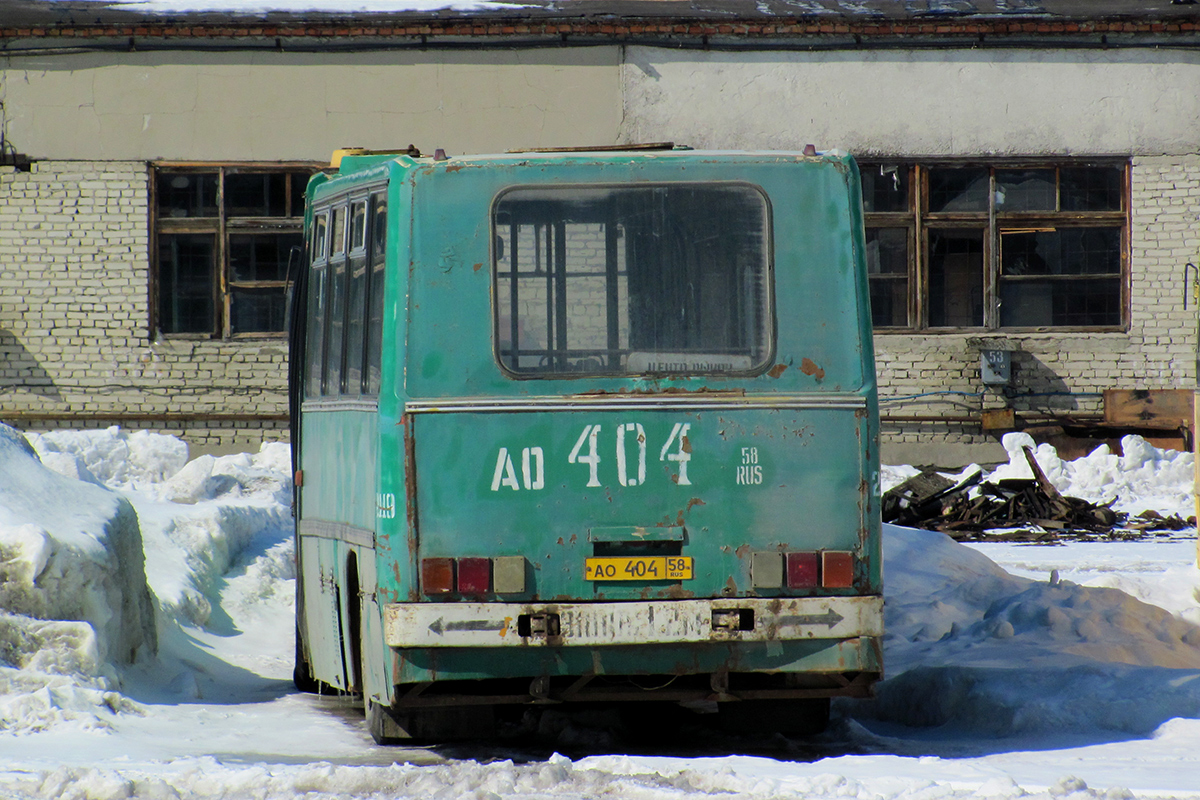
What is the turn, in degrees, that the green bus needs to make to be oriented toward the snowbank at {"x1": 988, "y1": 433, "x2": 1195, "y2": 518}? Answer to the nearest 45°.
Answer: approximately 45° to its right

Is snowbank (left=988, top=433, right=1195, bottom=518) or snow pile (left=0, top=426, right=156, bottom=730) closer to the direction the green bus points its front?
the snowbank

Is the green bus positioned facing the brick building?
yes

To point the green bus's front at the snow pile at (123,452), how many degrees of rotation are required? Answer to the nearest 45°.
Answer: approximately 45° to its left

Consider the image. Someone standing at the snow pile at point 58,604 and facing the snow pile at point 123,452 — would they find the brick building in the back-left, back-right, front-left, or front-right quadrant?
front-right

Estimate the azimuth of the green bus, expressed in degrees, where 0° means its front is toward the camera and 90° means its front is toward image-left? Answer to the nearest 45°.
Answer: approximately 180°

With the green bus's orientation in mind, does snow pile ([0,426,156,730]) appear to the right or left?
on its left

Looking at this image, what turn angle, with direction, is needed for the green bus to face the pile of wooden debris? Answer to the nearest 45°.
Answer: approximately 45° to its right
